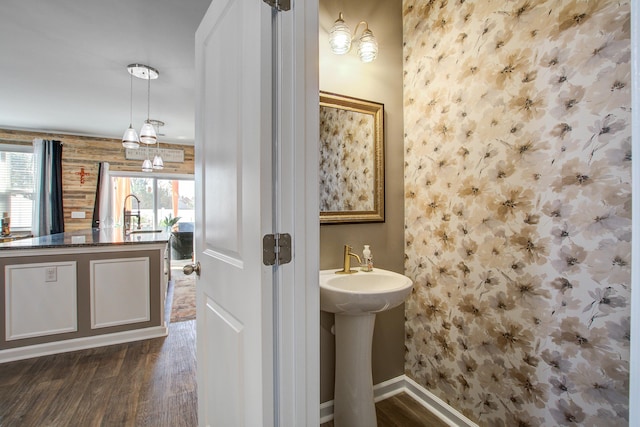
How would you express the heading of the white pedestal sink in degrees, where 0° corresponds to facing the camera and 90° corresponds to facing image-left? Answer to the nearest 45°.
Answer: approximately 315°

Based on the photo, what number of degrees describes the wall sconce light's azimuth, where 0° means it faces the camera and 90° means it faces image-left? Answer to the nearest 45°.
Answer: approximately 315°

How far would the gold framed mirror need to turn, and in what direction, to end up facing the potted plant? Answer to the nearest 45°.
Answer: approximately 180°

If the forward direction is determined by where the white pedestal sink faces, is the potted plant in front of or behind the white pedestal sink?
behind

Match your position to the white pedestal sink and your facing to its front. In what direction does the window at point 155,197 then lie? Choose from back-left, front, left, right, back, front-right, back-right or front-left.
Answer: back

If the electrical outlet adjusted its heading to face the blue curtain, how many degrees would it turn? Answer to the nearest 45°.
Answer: approximately 180°

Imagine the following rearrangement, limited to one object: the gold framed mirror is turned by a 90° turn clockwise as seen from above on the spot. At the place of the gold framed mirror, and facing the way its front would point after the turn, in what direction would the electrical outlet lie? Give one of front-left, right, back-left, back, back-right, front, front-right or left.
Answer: front-right

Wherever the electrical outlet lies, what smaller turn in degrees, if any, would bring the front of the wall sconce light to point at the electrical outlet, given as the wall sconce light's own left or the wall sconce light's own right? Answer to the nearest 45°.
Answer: approximately 135° to the wall sconce light's own right

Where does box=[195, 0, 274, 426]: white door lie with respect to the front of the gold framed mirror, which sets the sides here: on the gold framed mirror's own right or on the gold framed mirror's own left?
on the gold framed mirror's own right
